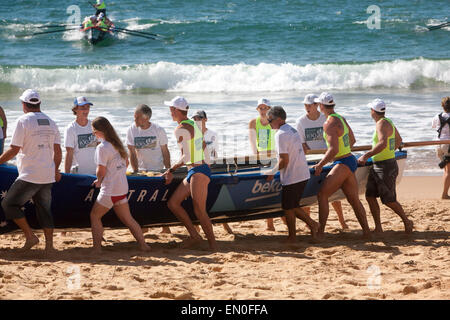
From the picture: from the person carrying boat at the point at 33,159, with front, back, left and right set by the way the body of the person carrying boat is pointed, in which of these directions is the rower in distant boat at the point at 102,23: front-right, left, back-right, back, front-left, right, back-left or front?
front-right

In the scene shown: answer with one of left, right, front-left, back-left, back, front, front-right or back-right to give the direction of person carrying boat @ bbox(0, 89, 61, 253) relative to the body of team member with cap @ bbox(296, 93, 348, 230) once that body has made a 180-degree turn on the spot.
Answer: back-left

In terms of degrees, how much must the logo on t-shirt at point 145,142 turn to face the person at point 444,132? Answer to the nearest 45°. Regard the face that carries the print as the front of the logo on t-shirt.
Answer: approximately 90° to its left

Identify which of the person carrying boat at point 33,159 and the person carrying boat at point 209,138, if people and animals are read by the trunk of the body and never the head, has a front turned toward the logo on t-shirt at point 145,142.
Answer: the person carrying boat at point 209,138

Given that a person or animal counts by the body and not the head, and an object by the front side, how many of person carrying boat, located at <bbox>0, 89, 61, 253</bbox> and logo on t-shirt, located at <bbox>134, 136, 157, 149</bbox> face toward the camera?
1

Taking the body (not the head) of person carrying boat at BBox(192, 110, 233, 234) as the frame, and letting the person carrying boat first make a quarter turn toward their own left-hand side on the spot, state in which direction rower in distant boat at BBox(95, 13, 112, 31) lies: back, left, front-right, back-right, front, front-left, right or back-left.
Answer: back-left

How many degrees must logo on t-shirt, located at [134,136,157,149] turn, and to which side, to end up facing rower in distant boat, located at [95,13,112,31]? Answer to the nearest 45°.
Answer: approximately 180°

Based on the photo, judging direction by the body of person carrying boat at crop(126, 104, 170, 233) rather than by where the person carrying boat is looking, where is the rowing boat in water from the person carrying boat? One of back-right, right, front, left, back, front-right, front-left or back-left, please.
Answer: back

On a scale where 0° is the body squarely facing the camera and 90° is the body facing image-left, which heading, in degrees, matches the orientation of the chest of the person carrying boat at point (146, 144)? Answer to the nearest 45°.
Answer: approximately 0°

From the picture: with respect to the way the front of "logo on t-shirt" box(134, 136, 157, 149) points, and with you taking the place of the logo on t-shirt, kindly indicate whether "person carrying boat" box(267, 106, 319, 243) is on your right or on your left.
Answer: on your left

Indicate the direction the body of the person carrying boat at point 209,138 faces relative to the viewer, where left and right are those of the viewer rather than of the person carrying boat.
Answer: facing the viewer and to the left of the viewer

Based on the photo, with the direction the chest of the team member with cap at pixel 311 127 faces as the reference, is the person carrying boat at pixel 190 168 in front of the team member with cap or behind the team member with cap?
in front

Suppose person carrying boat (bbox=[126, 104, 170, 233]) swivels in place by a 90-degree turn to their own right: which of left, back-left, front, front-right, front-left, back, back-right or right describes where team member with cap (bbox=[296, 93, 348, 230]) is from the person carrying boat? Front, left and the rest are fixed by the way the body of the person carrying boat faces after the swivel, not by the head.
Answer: back

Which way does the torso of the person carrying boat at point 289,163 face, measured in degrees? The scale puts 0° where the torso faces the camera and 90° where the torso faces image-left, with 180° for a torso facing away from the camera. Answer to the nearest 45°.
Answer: approximately 135°

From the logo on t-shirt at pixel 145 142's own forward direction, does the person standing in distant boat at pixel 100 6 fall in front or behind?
behind

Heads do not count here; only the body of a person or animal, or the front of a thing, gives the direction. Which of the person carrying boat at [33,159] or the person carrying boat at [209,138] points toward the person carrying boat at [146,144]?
the person carrying boat at [209,138]
